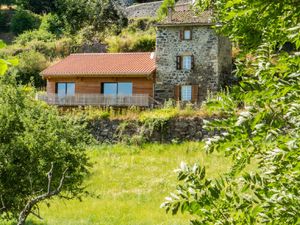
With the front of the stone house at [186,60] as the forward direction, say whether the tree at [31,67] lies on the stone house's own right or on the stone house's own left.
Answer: on the stone house's own right

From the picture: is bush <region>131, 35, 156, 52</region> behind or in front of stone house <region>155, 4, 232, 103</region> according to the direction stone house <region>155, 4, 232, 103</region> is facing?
behind

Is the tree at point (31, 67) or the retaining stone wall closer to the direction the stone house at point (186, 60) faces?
the retaining stone wall

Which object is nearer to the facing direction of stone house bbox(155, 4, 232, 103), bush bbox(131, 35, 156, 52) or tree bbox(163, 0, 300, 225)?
the tree

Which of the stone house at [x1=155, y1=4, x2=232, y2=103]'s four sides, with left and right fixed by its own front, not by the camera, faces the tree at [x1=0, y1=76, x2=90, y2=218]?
front

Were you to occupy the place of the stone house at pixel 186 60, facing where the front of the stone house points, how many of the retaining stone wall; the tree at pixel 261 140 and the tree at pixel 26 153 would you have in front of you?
3

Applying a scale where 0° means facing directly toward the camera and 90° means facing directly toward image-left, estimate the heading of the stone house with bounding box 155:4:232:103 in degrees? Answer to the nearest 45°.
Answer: approximately 0°

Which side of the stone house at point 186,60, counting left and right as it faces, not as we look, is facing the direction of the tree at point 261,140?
front

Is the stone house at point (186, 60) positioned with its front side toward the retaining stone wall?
yes

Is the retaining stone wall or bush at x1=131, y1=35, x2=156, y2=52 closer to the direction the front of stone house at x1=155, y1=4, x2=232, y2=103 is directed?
the retaining stone wall

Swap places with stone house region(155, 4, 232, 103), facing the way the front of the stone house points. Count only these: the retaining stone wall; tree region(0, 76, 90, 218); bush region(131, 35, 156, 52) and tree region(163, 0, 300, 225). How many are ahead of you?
3

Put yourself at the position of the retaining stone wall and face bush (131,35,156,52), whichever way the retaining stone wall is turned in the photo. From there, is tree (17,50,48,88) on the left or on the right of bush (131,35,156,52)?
left
